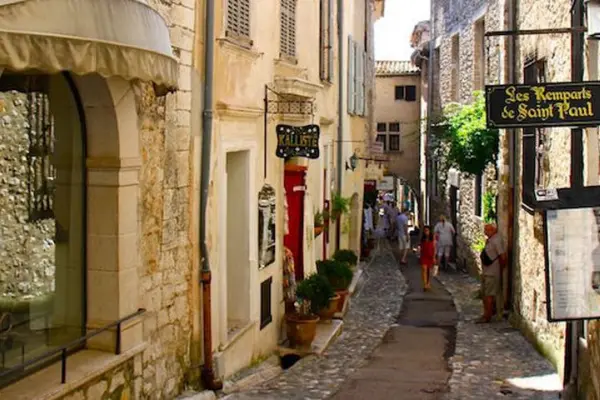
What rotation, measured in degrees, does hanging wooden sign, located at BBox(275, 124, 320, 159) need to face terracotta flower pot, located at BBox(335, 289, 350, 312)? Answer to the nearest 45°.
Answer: approximately 180°

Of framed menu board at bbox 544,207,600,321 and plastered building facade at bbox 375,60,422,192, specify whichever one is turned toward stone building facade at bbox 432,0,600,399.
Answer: plastered building facade at bbox 375,60,422,192

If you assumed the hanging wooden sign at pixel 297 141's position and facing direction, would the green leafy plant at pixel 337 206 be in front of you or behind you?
behind

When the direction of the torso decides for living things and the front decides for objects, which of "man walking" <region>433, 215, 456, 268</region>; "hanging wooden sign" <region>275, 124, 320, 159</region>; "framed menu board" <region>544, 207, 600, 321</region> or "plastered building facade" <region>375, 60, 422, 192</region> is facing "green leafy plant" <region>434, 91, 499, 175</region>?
the plastered building facade

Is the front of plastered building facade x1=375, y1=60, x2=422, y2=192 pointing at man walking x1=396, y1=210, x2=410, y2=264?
yes

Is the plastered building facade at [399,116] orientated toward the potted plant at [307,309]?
yes

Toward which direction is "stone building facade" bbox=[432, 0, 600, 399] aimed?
to the viewer's left
